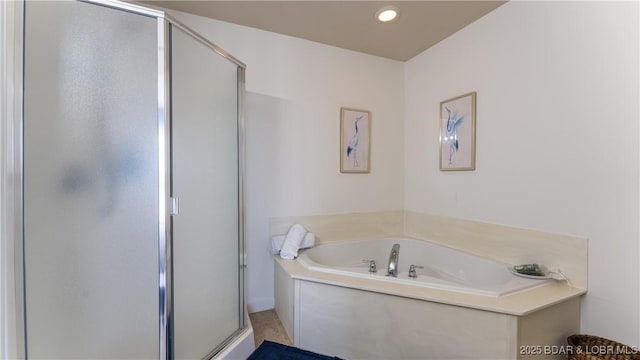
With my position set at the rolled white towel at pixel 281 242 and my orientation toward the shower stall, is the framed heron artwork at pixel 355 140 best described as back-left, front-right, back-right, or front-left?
back-left

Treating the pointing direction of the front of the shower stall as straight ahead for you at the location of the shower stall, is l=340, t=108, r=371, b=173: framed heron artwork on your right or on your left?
on your left

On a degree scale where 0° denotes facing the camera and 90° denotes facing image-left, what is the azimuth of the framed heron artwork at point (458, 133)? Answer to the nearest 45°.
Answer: approximately 45°

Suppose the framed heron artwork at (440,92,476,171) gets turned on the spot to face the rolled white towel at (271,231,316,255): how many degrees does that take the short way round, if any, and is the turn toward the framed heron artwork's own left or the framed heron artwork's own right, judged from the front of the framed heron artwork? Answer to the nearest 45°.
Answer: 0° — it already faces it

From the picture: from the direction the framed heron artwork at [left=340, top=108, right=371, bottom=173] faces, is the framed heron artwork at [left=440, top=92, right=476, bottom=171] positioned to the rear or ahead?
ahead

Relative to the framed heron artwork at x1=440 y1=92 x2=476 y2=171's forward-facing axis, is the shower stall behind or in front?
in front

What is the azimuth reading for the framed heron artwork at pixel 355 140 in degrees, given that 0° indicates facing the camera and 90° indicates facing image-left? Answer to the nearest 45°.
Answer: approximately 315°

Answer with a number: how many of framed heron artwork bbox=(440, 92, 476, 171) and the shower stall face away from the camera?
0
